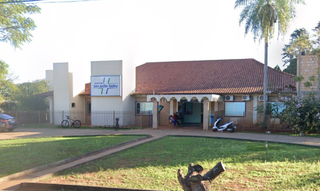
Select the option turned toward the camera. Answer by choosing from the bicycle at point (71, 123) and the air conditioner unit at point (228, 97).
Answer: the air conditioner unit

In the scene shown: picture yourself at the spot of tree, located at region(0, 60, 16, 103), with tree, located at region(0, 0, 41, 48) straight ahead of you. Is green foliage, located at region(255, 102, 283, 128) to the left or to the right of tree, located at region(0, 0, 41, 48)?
left

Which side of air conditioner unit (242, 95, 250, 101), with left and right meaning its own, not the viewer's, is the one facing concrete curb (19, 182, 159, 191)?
front

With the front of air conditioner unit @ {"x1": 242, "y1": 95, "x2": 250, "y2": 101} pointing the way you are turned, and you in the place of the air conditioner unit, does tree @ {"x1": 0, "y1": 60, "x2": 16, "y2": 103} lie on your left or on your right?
on your right

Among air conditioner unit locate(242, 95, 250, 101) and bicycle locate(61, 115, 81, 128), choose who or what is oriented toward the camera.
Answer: the air conditioner unit

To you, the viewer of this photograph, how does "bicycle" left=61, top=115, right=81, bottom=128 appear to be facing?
facing to the left of the viewer

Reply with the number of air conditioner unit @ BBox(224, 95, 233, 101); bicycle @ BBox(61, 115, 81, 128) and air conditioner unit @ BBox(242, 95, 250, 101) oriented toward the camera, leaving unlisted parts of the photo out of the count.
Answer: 2

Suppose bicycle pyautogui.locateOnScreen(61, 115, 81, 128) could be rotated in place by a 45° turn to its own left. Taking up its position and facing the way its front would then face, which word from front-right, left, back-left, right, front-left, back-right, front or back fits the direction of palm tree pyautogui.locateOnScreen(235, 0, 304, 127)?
left

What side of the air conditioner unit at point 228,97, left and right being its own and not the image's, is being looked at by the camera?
front

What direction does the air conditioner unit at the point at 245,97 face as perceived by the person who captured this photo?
facing the viewer
